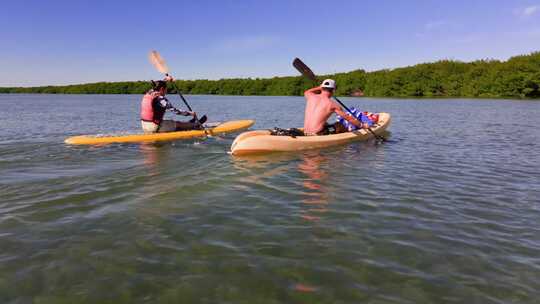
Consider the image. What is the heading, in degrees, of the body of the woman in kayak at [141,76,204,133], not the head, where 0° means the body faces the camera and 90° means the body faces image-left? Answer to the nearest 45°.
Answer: approximately 270°

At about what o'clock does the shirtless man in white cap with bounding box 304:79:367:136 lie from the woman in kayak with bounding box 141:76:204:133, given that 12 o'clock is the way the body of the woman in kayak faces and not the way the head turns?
The shirtless man in white cap is roughly at 1 o'clock from the woman in kayak.
